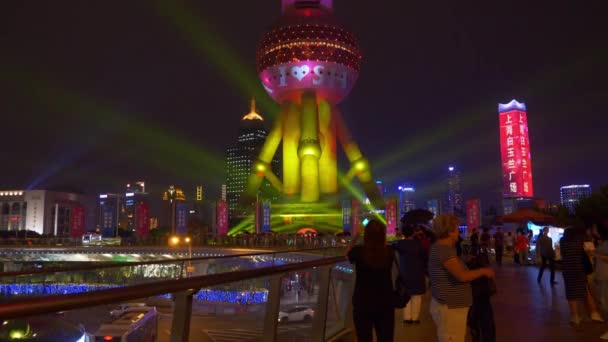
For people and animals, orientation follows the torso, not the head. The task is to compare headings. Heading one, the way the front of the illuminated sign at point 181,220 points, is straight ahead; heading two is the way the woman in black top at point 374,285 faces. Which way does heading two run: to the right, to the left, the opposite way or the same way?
the opposite way

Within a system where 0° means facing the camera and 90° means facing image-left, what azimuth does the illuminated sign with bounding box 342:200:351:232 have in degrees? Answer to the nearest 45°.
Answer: approximately 0°

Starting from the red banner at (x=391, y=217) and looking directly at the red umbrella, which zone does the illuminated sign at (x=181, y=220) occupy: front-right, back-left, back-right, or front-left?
back-right

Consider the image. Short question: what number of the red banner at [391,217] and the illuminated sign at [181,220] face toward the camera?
2

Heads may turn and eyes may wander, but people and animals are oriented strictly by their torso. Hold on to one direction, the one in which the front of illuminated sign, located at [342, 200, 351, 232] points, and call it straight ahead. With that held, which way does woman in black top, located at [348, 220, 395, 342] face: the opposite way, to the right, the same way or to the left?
the opposite way

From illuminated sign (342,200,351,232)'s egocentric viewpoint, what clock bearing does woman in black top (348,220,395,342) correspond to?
The woman in black top is roughly at 12 o'clock from the illuminated sign.

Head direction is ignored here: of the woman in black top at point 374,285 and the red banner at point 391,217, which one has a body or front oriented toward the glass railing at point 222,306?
the red banner

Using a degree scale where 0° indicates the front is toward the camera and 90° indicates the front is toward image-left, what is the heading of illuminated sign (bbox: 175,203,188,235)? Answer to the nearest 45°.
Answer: approximately 0°

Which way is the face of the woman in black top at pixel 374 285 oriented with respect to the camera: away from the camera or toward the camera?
away from the camera

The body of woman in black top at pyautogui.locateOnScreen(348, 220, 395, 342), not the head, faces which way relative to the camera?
away from the camera

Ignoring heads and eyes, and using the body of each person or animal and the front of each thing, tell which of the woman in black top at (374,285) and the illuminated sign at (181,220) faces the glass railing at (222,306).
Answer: the illuminated sign

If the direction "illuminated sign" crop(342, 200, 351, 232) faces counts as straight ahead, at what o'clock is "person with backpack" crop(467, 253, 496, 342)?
The person with backpack is roughly at 12 o'clock from the illuminated sign.

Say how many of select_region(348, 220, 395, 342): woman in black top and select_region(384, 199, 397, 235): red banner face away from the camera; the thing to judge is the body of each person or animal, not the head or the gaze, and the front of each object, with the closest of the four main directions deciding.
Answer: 1

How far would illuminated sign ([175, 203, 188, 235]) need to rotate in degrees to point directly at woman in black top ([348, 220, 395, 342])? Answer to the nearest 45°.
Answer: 0° — it already faces them
